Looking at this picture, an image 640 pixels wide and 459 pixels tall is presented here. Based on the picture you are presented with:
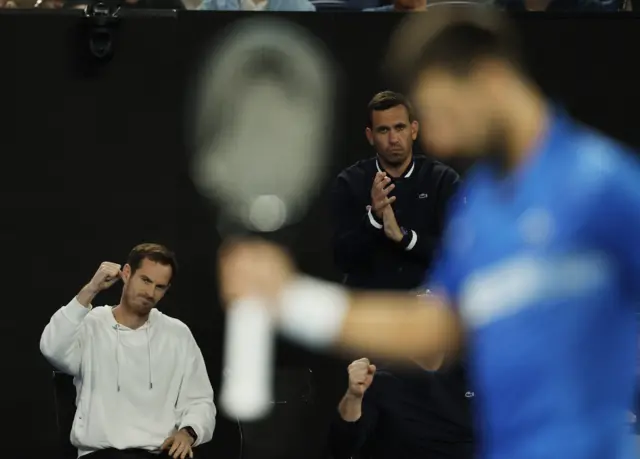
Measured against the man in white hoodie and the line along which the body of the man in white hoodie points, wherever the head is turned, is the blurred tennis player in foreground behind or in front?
in front

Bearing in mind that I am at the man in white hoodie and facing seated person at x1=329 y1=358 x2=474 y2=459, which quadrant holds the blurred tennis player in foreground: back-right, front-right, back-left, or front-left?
front-right

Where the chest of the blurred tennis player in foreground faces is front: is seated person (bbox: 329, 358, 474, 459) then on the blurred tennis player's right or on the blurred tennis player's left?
on the blurred tennis player's right

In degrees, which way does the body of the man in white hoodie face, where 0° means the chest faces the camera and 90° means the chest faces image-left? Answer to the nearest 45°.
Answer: approximately 0°

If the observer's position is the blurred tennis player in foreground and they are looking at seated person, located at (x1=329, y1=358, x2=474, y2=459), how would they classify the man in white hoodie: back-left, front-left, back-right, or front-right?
front-left

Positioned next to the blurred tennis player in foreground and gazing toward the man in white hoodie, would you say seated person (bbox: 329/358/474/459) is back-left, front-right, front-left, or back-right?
front-right

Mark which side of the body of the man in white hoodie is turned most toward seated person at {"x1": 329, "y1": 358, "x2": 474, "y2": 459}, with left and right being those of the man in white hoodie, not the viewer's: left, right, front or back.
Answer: left

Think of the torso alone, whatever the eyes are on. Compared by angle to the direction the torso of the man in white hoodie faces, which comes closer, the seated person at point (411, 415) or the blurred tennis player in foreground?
the blurred tennis player in foreground

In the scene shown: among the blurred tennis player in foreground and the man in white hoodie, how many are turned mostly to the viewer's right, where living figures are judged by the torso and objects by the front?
0
